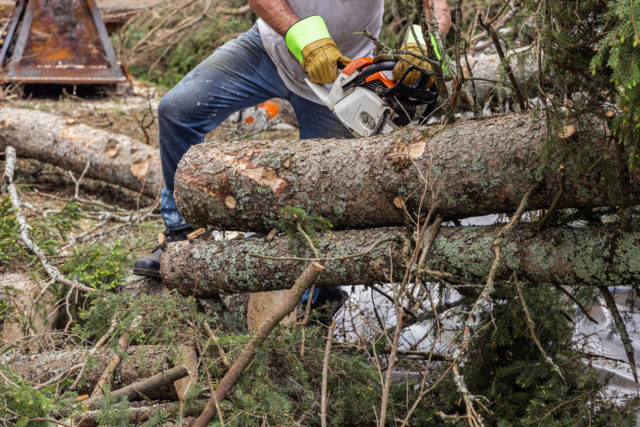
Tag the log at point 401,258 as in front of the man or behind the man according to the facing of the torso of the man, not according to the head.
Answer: in front

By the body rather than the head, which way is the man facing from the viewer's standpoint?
toward the camera

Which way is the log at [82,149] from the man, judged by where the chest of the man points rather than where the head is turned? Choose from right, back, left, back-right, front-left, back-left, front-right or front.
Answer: back-right

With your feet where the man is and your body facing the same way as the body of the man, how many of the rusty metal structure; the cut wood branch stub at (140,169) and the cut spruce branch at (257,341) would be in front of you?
1

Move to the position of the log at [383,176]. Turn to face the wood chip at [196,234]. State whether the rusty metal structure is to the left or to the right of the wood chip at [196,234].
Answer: right

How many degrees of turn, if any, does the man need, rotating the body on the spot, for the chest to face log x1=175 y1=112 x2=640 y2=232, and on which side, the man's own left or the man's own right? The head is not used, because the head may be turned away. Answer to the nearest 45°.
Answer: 0° — they already face it

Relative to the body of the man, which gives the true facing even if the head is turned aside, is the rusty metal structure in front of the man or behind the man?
behind

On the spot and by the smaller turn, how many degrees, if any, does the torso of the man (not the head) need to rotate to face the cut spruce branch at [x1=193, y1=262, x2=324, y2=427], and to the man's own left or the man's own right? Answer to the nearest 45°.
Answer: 0° — they already face it
